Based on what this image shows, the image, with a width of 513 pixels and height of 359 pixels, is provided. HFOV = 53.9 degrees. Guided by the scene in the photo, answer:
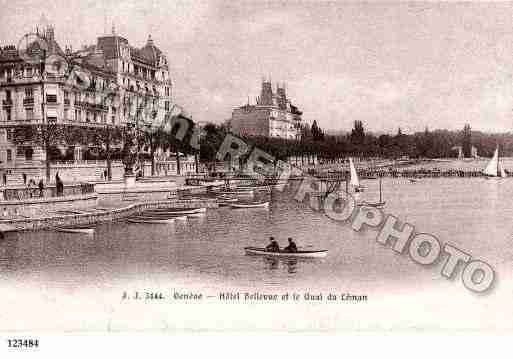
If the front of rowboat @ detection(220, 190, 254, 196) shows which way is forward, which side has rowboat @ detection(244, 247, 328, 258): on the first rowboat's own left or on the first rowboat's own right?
on the first rowboat's own right

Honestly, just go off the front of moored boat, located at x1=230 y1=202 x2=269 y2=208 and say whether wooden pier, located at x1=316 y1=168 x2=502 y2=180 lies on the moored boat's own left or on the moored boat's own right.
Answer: on the moored boat's own left

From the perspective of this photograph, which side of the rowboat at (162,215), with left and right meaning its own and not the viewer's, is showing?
right

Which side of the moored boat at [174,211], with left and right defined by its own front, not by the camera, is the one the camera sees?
right

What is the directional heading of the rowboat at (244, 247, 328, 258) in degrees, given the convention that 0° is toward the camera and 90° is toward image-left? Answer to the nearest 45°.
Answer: approximately 270°
